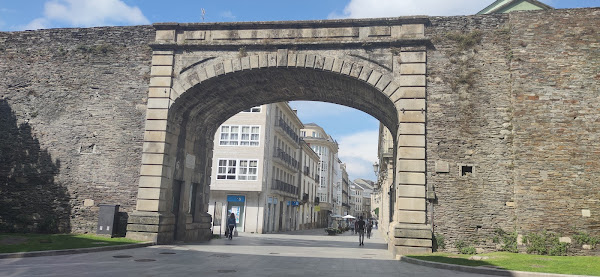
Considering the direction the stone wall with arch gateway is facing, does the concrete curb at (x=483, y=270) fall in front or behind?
in front

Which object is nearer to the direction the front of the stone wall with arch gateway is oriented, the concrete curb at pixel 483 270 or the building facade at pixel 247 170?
the concrete curb

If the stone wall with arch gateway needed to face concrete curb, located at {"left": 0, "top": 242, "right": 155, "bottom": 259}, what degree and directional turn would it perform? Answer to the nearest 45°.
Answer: approximately 45° to its right

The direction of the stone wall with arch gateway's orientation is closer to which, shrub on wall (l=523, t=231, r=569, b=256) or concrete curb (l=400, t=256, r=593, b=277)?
the concrete curb

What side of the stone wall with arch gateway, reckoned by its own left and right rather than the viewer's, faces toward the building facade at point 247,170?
back

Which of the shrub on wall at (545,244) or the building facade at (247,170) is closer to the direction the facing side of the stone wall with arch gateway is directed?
the shrub on wall

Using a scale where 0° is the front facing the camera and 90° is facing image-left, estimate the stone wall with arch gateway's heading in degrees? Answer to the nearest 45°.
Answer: approximately 0°
